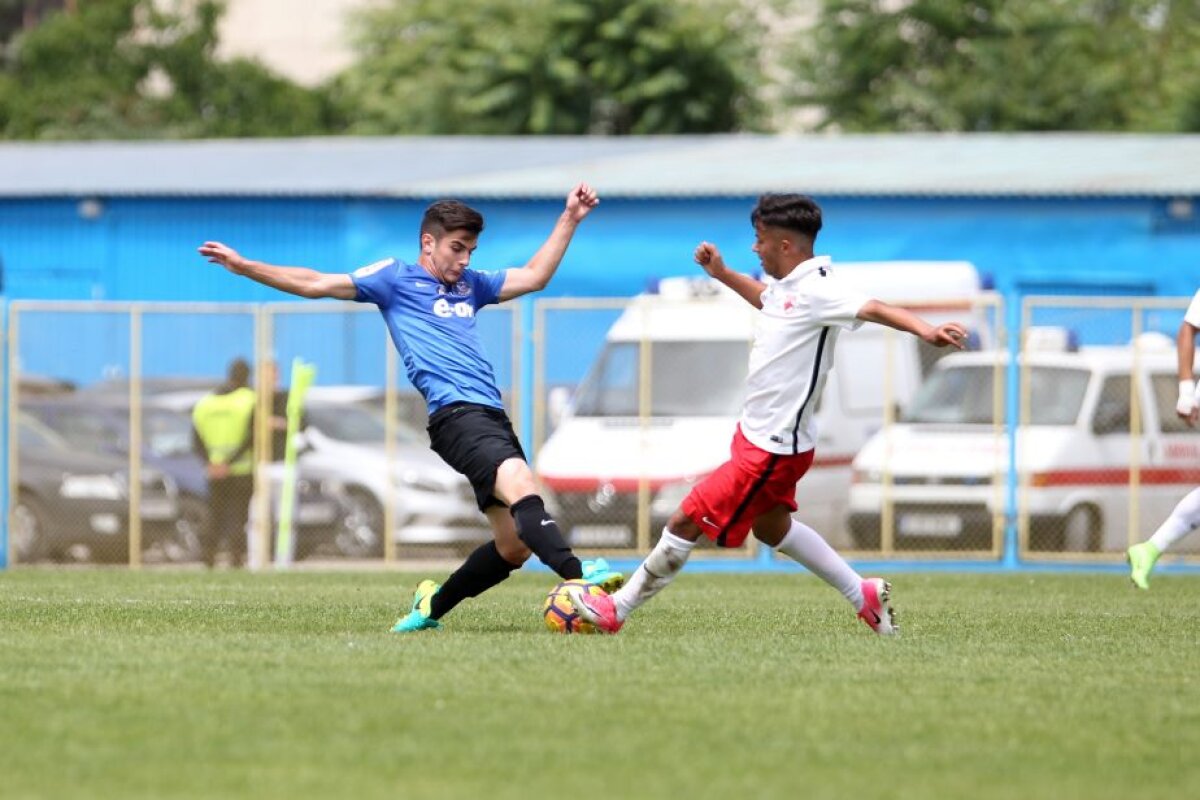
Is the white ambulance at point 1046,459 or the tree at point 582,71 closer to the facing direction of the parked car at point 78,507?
the white ambulance

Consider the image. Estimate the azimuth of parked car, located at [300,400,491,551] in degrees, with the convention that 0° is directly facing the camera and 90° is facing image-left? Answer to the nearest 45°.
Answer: approximately 315°

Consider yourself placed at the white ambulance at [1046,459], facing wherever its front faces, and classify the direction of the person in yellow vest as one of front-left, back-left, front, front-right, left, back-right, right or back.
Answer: front-right

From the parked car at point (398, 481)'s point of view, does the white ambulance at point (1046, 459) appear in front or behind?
in front

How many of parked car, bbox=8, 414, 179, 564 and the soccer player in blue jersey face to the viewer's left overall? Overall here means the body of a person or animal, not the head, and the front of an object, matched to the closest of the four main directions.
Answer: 0

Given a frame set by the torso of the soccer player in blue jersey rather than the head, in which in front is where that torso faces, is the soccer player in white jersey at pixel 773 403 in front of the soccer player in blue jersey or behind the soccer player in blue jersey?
in front

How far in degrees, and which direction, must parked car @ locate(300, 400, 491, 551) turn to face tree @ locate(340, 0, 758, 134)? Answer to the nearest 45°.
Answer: approximately 135° to its left

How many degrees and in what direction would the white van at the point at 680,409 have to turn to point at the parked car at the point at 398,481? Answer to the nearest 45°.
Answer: approximately 45° to its right

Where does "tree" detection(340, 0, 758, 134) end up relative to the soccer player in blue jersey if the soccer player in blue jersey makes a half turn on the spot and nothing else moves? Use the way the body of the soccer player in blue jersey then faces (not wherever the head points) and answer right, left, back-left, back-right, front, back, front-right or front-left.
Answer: front-right

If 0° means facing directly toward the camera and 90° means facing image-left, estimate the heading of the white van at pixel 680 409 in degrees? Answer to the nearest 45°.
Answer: approximately 45°

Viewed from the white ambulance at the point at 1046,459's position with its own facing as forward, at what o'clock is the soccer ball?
The soccer ball is roughly at 11 o'clock from the white ambulance.

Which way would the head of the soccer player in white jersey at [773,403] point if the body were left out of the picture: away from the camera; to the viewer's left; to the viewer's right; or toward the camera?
to the viewer's left

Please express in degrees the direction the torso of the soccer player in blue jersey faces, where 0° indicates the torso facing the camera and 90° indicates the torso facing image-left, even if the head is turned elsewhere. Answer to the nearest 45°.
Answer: approximately 315°

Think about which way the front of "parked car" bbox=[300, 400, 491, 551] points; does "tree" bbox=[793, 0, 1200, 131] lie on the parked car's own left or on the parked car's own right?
on the parked car's own left
